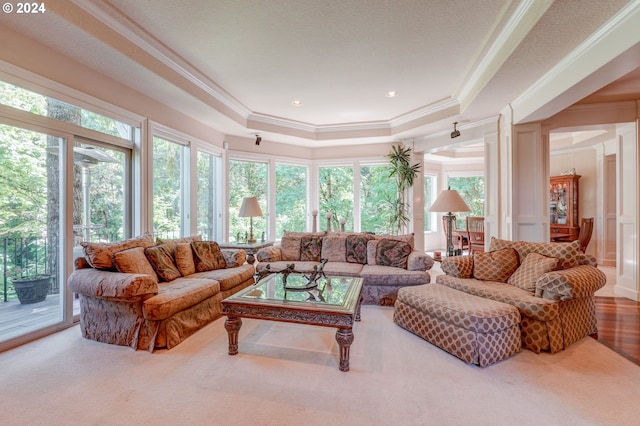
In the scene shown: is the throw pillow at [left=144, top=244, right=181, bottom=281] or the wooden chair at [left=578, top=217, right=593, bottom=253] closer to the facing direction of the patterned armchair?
the throw pillow

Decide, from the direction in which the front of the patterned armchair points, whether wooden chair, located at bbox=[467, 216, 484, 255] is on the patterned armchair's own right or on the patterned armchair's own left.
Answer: on the patterned armchair's own right

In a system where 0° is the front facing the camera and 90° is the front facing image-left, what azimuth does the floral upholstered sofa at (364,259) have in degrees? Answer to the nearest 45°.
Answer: approximately 0°

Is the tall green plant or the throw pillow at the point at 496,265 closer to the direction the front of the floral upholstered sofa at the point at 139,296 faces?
the throw pillow

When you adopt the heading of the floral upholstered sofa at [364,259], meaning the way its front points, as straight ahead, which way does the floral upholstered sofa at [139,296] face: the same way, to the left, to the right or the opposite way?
to the left

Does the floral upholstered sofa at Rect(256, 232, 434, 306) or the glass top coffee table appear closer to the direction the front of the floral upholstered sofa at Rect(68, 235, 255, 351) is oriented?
the glass top coffee table

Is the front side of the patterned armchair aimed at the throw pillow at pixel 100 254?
yes

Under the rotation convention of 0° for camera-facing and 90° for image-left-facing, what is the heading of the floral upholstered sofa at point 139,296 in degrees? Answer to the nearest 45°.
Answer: approximately 315°

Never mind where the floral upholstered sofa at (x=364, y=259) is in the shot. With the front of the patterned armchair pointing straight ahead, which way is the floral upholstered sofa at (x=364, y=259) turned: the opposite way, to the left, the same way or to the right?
to the left

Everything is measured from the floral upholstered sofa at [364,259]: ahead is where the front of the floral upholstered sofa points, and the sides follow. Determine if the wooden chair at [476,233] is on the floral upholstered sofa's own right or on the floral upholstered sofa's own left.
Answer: on the floral upholstered sofa's own left

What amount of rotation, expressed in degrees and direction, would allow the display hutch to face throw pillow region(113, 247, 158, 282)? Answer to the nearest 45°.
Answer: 0° — it already faces it
